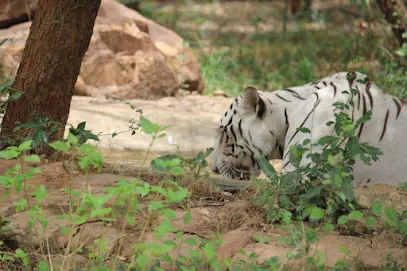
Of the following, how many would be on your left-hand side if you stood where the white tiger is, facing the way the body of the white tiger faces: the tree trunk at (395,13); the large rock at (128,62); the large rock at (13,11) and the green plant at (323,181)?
1

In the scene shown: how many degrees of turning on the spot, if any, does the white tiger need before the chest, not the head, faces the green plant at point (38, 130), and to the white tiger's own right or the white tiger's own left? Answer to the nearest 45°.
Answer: approximately 45° to the white tiger's own left

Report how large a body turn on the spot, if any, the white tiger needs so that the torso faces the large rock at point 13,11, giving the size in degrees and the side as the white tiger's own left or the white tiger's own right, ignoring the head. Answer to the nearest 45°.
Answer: approximately 45° to the white tiger's own right

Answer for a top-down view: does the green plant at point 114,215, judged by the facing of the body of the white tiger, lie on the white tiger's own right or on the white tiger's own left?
on the white tiger's own left

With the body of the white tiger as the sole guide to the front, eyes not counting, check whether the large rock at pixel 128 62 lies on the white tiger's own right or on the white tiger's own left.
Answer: on the white tiger's own right

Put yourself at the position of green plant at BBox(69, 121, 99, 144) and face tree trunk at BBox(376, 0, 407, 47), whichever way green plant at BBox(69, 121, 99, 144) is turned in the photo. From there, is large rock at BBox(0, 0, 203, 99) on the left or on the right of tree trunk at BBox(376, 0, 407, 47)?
left

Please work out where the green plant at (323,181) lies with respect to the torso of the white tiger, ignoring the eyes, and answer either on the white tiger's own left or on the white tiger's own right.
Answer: on the white tiger's own left

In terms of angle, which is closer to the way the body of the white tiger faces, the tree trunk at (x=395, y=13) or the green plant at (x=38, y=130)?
the green plant

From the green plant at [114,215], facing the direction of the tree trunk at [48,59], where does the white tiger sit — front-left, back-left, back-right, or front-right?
front-right

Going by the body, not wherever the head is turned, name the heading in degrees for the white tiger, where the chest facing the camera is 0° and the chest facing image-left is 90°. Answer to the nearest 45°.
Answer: approximately 90°

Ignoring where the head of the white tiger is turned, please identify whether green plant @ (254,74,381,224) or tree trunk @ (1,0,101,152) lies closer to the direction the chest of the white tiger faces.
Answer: the tree trunk

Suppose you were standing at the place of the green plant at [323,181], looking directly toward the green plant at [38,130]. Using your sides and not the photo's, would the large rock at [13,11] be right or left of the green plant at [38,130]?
right

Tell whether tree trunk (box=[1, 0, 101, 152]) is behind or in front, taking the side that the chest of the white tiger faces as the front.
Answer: in front
